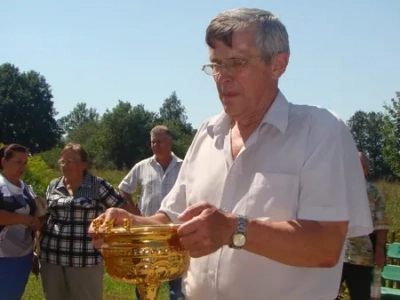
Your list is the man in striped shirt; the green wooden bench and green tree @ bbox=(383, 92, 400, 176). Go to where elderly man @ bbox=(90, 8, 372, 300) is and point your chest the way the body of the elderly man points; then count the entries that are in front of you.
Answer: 0

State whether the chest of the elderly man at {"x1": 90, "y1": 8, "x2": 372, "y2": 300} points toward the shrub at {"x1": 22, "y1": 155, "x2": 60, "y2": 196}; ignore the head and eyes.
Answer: no

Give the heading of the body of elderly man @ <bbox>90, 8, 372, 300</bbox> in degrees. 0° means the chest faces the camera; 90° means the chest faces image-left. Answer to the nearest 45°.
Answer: approximately 45°

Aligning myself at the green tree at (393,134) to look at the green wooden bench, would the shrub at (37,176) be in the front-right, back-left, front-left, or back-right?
front-right

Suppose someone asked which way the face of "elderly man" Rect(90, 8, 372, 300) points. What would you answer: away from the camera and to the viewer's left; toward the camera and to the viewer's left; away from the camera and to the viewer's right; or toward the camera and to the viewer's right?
toward the camera and to the viewer's left

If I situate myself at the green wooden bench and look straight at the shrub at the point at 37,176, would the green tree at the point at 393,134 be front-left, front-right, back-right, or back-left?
front-right

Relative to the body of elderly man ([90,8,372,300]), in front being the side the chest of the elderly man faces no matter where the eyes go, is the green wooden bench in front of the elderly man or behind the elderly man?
behind

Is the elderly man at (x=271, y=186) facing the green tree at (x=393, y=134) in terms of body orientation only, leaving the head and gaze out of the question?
no

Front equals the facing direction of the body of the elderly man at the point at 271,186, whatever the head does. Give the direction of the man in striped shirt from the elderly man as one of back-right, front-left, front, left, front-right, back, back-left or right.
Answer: back-right
